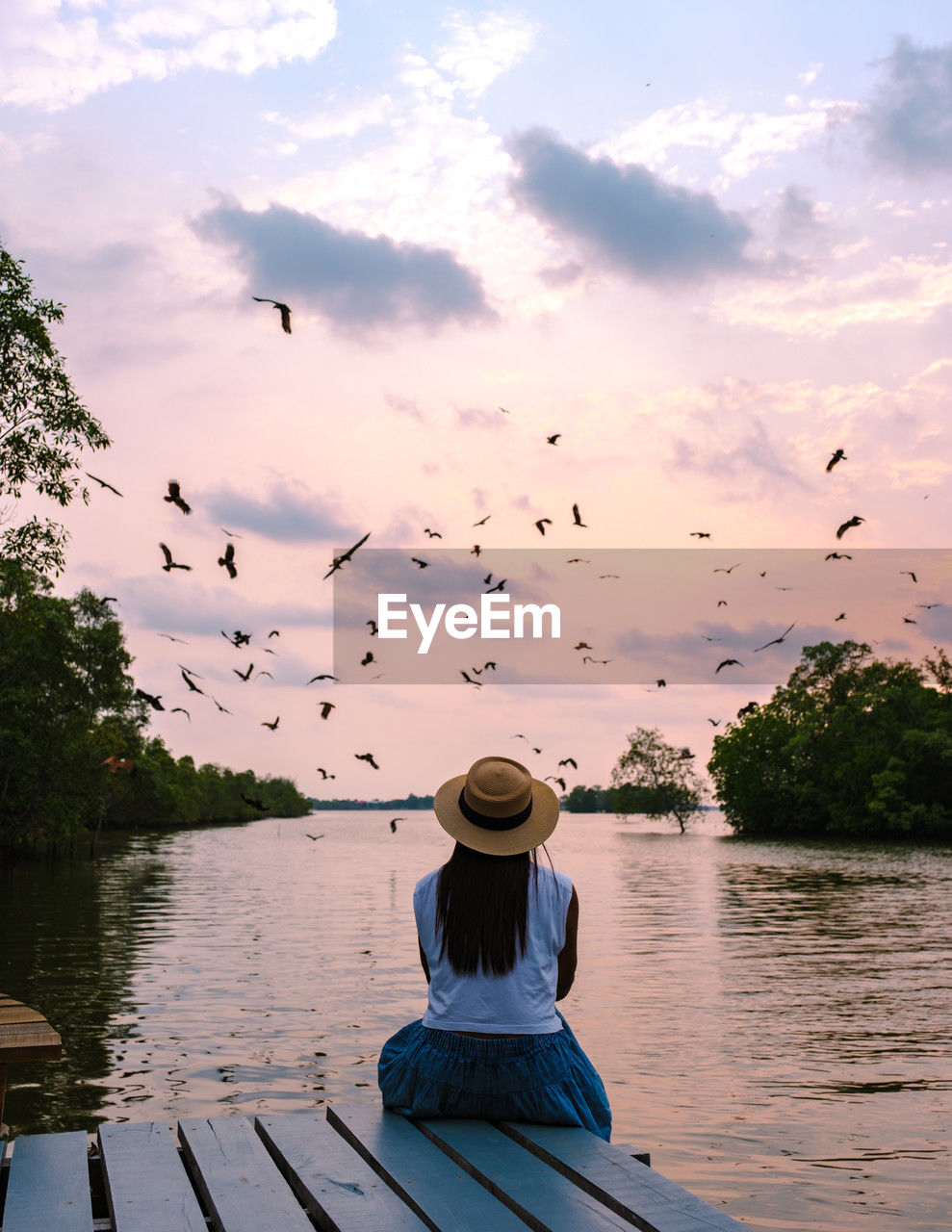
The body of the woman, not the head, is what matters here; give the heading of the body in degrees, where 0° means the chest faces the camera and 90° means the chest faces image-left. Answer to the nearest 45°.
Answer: approximately 180°

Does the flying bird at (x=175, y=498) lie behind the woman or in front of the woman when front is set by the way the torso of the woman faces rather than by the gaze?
in front

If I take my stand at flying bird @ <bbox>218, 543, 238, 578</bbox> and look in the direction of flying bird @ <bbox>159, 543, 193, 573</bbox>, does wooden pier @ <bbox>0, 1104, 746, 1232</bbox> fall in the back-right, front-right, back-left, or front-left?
back-left

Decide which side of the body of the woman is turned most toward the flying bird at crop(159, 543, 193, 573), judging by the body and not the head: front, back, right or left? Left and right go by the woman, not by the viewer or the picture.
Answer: front

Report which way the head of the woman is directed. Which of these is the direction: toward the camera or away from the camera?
away from the camera

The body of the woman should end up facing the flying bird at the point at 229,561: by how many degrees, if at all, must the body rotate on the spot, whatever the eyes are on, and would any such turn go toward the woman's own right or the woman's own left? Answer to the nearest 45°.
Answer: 0° — they already face it

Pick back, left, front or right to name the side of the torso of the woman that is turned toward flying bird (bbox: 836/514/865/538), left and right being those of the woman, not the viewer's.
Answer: front
